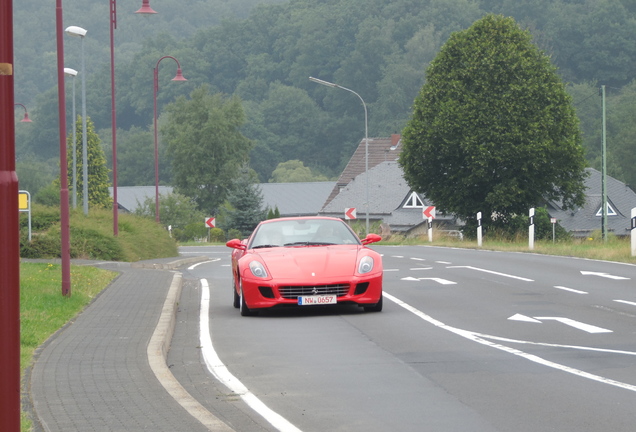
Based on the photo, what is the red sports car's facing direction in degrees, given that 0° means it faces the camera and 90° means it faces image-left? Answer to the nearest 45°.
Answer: approximately 0°

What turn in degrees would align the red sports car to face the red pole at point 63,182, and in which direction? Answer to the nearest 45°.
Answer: approximately 135° to its right

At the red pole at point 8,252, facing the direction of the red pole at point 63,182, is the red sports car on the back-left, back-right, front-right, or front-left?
front-right

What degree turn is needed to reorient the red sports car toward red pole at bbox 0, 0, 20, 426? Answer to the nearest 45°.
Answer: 0° — it already faces it
